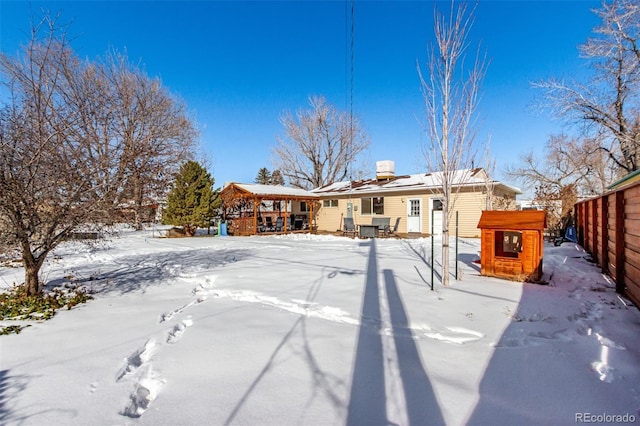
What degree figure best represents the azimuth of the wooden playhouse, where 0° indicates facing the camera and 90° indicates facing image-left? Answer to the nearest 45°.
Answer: approximately 0°

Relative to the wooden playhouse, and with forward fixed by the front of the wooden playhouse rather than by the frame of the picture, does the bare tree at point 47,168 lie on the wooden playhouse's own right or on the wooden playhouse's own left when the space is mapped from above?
on the wooden playhouse's own right

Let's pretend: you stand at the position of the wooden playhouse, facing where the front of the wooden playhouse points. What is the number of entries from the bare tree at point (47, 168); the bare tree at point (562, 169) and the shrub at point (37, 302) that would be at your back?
1

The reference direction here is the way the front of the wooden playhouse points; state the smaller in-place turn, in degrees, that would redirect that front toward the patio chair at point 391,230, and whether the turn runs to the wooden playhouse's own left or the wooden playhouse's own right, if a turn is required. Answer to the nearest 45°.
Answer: approximately 135° to the wooden playhouse's own right

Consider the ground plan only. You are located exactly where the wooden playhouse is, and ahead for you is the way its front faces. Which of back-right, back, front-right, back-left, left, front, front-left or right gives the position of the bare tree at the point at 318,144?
back-right

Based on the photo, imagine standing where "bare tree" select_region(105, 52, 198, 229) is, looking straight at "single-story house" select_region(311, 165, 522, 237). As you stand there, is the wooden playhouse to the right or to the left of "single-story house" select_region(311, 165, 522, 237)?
right

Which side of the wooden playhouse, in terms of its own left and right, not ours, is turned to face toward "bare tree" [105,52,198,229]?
right

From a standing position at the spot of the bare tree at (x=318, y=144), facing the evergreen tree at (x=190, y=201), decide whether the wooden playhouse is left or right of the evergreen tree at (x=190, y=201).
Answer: left

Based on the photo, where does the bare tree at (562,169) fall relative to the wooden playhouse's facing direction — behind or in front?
behind

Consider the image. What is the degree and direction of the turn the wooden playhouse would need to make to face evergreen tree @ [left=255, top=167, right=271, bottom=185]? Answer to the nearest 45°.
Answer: approximately 135° to its right

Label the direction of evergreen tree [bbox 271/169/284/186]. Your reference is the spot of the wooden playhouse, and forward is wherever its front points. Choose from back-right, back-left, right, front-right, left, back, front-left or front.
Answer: back-right

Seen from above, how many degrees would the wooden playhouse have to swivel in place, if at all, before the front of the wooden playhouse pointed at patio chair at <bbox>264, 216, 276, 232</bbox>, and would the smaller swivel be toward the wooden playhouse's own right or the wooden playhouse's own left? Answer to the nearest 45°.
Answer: approximately 135° to the wooden playhouse's own right
